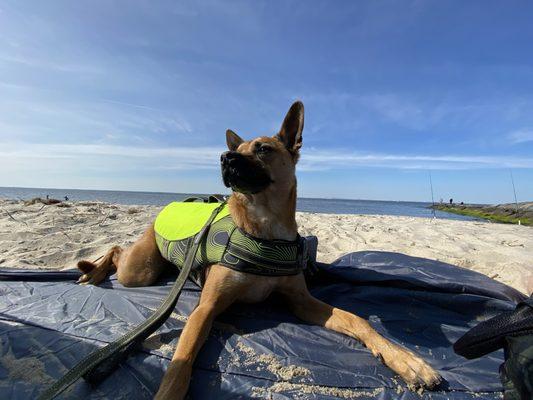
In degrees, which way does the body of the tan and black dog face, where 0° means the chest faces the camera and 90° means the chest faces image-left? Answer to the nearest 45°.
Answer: approximately 315°
